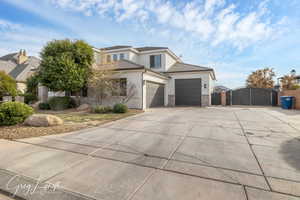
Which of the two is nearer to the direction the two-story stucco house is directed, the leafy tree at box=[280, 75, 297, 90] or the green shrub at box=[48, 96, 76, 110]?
the green shrub

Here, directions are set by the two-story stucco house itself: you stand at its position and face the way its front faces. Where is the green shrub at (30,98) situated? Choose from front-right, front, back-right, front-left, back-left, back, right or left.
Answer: right

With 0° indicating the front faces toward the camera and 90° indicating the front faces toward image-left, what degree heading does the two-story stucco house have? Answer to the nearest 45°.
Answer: approximately 0°

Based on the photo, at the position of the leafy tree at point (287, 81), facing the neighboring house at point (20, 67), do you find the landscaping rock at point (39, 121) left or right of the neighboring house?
left

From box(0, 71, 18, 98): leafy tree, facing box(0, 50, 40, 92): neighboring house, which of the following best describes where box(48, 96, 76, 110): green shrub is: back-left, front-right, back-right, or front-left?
back-right

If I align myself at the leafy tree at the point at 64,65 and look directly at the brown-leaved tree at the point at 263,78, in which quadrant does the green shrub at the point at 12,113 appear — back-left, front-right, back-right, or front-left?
back-right

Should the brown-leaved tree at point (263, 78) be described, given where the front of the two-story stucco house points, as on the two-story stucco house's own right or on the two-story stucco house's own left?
on the two-story stucco house's own left

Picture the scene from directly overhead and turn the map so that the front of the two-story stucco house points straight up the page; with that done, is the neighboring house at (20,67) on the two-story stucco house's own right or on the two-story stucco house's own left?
on the two-story stucco house's own right

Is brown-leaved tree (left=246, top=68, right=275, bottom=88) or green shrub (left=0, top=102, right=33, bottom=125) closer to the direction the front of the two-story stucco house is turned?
the green shrub

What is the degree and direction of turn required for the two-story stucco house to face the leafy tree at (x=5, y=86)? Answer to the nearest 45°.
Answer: approximately 90° to its right

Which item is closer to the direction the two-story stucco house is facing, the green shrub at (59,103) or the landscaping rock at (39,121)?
the landscaping rock

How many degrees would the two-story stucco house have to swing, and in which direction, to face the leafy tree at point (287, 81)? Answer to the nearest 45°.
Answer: approximately 90° to its left
